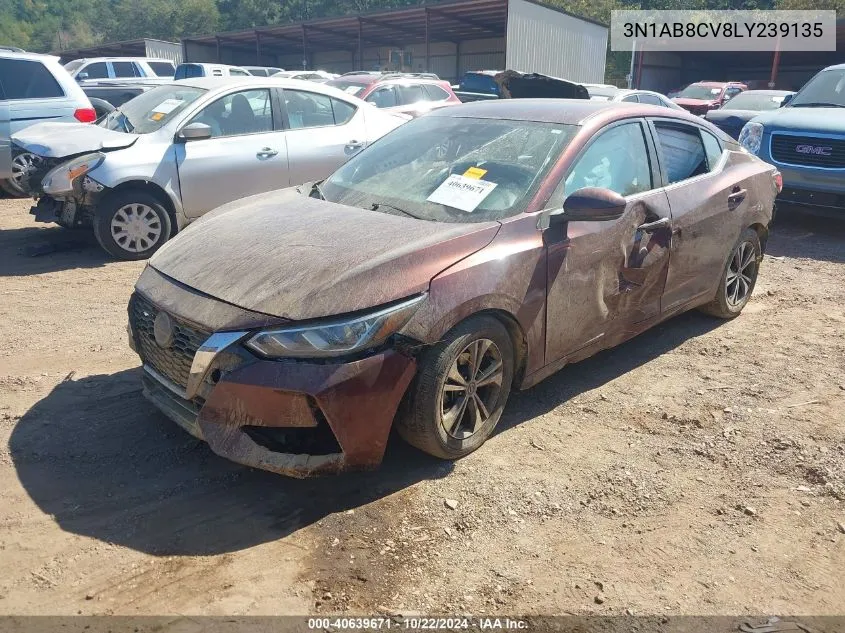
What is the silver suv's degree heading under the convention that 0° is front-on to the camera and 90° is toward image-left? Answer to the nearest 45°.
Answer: approximately 90°

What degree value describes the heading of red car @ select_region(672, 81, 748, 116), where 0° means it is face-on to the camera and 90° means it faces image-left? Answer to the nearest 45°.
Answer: approximately 45°

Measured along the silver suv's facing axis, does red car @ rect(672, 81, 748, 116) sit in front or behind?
behind

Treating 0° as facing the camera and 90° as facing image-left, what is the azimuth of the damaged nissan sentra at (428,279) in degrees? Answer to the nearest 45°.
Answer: approximately 45°

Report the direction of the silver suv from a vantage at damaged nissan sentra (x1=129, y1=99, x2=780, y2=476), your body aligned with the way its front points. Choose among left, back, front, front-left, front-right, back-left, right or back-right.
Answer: right
